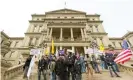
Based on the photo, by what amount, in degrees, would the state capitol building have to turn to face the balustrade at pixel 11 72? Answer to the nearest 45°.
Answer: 0° — it already faces it

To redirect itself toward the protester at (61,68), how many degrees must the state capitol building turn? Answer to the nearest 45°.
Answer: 0° — it already faces them

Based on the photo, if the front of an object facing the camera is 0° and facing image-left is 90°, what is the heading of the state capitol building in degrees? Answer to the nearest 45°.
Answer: approximately 0°
